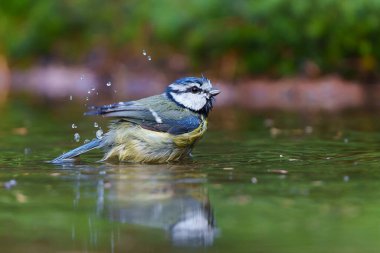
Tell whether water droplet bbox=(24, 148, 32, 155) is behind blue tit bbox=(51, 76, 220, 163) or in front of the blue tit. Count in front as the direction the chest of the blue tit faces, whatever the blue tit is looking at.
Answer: behind

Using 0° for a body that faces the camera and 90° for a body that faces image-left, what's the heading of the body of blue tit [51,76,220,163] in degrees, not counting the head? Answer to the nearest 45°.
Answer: approximately 270°
